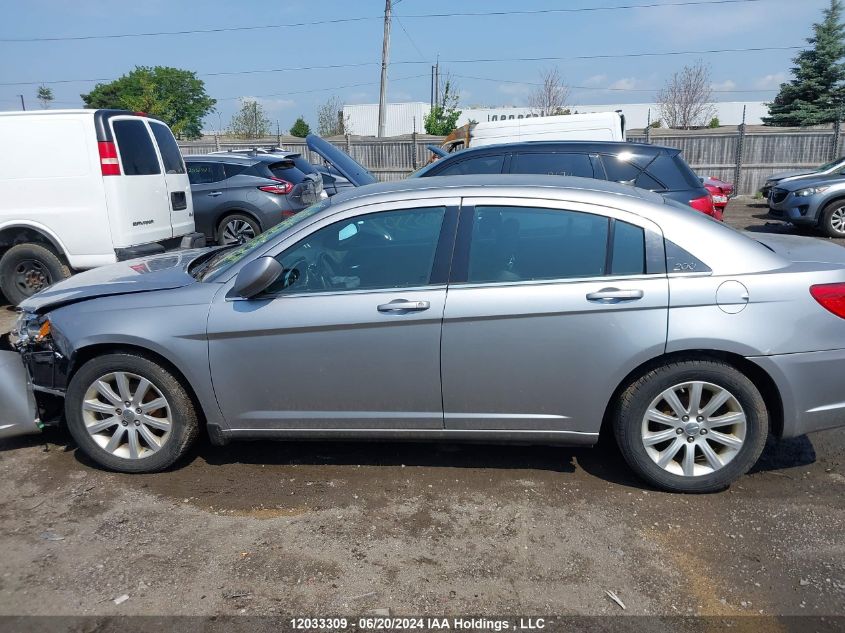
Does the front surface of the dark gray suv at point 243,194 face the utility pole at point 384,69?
no

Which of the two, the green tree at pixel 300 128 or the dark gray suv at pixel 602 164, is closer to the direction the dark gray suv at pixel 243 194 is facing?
the green tree

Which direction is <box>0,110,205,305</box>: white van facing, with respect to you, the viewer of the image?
facing away from the viewer and to the left of the viewer

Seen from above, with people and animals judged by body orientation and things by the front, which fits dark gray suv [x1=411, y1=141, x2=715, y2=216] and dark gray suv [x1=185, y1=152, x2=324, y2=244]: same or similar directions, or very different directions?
same or similar directions

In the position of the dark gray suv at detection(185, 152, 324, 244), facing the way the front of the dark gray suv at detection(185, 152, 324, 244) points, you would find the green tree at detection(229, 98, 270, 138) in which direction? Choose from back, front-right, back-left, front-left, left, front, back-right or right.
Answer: front-right

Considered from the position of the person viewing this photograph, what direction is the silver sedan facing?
facing to the left of the viewer

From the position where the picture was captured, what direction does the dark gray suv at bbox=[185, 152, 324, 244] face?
facing away from the viewer and to the left of the viewer

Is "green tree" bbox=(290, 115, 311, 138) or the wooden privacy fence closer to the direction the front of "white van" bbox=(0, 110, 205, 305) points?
the green tree

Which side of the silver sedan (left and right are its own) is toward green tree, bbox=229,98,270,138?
right

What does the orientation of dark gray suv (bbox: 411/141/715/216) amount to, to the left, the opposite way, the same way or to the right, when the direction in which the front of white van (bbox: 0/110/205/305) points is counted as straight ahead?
the same way

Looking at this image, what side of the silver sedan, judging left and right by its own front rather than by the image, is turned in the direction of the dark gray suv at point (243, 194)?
right

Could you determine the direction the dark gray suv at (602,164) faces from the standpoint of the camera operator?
facing to the left of the viewer

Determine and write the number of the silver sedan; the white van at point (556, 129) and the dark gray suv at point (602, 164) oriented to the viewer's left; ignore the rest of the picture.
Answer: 3

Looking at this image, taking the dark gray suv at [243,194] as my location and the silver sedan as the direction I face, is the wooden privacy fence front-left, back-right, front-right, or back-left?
back-left

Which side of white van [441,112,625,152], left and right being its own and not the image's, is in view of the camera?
left

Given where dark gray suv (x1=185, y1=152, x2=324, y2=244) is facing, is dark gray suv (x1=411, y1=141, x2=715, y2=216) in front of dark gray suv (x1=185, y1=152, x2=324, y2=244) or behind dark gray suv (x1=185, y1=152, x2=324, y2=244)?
behind

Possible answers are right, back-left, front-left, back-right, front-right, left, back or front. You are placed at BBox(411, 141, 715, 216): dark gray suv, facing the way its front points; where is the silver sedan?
left

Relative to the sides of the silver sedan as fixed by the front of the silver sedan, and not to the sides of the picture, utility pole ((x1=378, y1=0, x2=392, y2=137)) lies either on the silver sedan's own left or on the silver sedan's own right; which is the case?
on the silver sedan's own right
